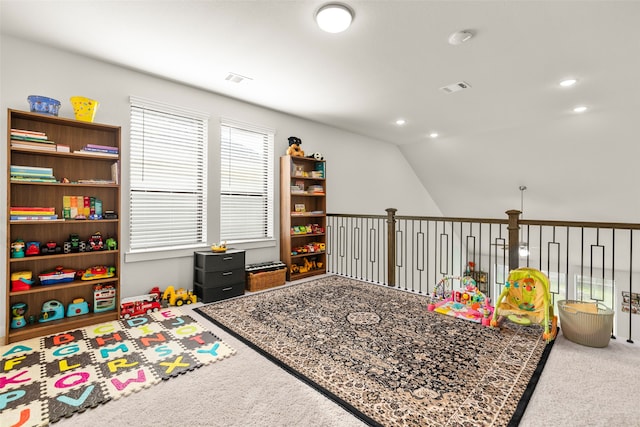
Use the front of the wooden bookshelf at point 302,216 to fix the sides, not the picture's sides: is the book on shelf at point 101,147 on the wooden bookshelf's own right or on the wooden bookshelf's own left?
on the wooden bookshelf's own right

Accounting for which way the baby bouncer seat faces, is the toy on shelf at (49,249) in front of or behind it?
in front

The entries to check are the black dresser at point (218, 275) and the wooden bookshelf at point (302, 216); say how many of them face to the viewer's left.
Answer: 0

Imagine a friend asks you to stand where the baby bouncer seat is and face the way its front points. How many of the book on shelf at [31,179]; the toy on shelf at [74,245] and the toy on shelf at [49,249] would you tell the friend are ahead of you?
3

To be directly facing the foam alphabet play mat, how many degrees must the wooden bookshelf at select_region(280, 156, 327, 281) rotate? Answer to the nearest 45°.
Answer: approximately 90° to its right

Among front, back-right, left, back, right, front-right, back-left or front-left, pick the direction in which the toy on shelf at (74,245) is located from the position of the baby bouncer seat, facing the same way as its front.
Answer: front

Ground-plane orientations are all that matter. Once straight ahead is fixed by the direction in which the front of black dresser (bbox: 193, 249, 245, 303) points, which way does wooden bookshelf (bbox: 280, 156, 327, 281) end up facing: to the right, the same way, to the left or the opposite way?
the same way

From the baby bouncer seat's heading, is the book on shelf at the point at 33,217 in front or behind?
in front

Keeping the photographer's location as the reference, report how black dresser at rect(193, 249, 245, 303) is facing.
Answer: facing the viewer and to the right of the viewer

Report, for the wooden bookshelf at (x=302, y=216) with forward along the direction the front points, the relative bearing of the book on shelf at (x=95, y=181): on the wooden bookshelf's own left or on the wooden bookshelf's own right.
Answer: on the wooden bookshelf's own right

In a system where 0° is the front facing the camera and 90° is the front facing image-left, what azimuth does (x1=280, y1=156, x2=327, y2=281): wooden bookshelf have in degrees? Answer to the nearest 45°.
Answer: approximately 315°

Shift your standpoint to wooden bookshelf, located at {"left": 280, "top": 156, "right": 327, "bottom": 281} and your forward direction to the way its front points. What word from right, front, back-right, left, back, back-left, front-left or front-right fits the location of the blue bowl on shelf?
right
